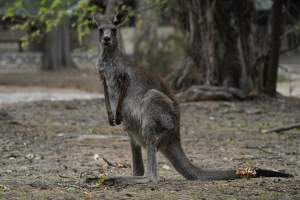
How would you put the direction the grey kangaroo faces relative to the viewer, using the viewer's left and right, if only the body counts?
facing to the left of the viewer

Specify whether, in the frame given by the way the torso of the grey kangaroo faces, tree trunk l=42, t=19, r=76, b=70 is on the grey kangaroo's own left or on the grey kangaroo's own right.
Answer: on the grey kangaroo's own right

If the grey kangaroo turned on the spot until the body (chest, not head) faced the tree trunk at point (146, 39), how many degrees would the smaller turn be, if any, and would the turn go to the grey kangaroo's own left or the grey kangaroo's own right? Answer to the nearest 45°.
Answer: approximately 90° to the grey kangaroo's own right
